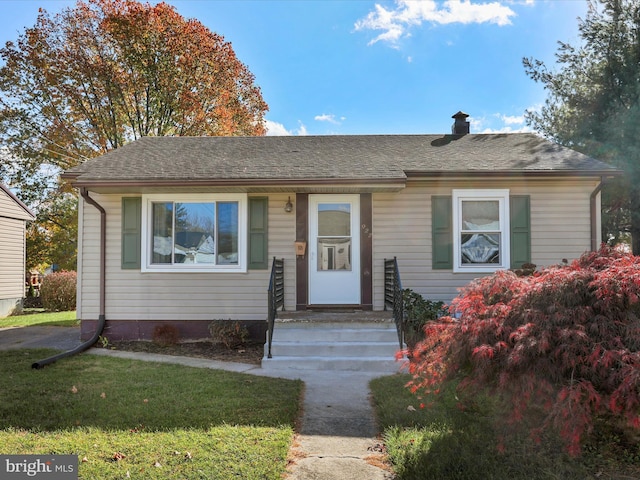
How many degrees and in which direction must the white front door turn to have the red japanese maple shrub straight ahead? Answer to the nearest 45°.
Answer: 0° — it already faces it

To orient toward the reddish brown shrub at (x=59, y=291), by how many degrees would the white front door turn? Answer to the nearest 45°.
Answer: approximately 135° to its right

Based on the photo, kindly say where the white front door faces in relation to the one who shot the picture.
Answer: facing the viewer

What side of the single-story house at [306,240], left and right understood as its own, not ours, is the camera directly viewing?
front

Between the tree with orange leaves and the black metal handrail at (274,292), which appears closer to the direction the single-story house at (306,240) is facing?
the black metal handrail

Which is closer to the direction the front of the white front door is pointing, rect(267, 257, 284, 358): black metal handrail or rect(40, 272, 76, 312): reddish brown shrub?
the black metal handrail
